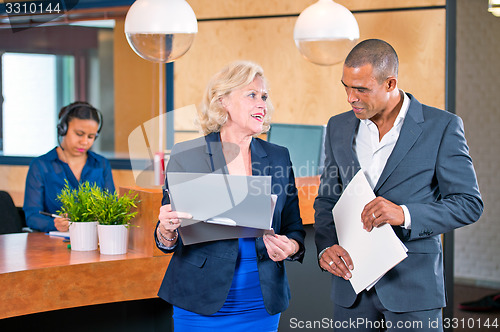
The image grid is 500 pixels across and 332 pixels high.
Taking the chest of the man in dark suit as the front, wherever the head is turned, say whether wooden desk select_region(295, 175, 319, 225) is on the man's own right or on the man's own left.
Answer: on the man's own right

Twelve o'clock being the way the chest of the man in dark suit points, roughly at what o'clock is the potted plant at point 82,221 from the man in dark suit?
The potted plant is roughly at 2 o'clock from the man in dark suit.

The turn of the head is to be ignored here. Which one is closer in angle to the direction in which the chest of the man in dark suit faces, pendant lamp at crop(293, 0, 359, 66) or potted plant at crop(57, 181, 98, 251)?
the potted plant

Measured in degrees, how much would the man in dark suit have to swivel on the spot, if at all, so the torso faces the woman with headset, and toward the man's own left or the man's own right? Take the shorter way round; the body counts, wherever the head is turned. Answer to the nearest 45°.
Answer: approximately 90° to the man's own right

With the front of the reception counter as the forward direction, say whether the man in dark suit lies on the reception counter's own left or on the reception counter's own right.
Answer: on the reception counter's own left

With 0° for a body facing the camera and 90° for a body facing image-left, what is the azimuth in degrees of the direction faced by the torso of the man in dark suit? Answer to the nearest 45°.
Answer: approximately 45°

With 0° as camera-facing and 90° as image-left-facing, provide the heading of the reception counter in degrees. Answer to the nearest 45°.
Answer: approximately 0°

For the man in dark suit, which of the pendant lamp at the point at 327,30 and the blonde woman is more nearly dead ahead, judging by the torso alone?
the blonde woman

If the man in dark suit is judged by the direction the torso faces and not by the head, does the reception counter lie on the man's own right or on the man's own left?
on the man's own right

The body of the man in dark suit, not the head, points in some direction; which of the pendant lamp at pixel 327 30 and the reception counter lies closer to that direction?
the reception counter
